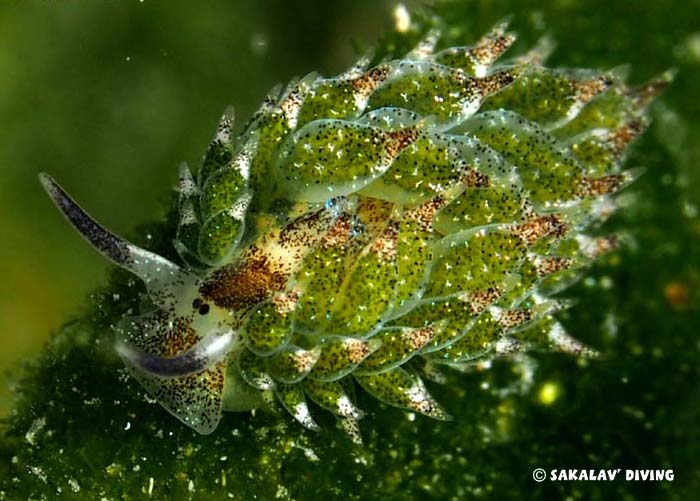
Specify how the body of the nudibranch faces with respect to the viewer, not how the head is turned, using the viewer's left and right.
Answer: facing the viewer and to the left of the viewer
